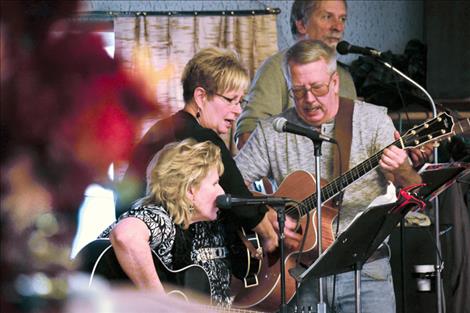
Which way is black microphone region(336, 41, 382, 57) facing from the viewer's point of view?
to the viewer's left

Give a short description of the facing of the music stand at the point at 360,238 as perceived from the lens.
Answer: facing away from the viewer and to the left of the viewer

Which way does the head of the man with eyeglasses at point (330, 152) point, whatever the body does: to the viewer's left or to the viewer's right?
to the viewer's left

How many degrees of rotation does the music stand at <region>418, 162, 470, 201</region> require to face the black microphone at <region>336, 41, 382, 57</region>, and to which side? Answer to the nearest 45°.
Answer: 0° — it already faces it

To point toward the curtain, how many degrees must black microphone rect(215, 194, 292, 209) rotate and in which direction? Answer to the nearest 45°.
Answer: approximately 90° to its right

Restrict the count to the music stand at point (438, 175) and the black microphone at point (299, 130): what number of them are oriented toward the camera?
0

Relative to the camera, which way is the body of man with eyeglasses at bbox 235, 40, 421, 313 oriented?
toward the camera

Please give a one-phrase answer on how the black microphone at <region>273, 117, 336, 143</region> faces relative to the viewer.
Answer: facing to the left of the viewer

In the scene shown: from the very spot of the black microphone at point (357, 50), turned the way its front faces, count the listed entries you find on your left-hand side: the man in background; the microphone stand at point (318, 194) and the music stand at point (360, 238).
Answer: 2

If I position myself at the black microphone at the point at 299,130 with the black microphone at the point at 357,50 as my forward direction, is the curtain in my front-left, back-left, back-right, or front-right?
front-left

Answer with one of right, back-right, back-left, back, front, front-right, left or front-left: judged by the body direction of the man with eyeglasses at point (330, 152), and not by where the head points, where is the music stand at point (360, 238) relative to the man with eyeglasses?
front

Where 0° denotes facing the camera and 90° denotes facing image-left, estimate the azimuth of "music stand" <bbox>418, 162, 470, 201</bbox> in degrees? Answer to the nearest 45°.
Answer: approximately 135°
